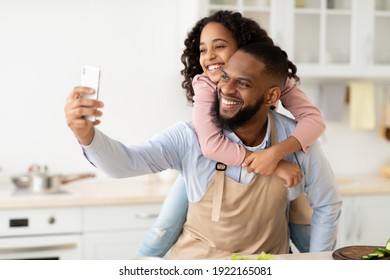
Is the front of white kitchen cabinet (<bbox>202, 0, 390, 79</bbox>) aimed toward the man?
yes

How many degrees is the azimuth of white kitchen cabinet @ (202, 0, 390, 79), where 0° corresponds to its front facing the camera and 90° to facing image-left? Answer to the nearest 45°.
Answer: approximately 0°

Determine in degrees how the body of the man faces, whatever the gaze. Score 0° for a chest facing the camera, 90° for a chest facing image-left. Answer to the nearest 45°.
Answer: approximately 45°

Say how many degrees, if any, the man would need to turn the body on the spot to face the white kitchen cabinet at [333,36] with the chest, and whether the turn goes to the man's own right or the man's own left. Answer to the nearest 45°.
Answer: approximately 135° to the man's own right

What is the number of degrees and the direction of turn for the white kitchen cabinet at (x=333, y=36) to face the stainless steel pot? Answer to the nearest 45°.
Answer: approximately 45° to its right

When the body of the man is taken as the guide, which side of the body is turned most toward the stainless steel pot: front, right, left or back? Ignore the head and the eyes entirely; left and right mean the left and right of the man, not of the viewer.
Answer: right

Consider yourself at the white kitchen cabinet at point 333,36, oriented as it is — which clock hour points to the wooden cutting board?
The wooden cutting board is roughly at 12 o'clock from the white kitchen cabinet.
